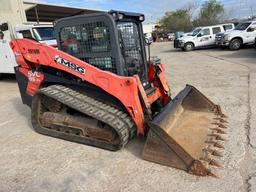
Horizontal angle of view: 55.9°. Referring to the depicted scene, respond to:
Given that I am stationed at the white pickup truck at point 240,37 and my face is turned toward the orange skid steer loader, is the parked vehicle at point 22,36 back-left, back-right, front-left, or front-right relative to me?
front-right

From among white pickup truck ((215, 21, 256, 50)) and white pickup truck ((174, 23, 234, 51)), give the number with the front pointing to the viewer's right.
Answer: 0

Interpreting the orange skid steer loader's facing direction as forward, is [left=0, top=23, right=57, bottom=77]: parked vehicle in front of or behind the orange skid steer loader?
behind

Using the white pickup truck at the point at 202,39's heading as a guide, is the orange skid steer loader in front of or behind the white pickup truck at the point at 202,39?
in front

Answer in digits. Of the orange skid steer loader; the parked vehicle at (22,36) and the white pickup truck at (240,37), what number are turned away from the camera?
0

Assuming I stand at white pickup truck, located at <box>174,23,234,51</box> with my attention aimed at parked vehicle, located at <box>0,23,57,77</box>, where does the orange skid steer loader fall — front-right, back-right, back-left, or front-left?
front-left

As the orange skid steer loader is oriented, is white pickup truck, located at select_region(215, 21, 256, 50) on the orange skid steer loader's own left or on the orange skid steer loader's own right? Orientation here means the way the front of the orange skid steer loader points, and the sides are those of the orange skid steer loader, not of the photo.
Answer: on the orange skid steer loader's own left

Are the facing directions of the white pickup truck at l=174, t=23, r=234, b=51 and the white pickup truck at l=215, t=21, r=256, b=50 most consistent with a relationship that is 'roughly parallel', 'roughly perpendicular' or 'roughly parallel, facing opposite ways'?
roughly parallel

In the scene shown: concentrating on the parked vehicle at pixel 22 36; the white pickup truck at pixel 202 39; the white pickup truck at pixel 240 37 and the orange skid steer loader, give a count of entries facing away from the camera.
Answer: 0
